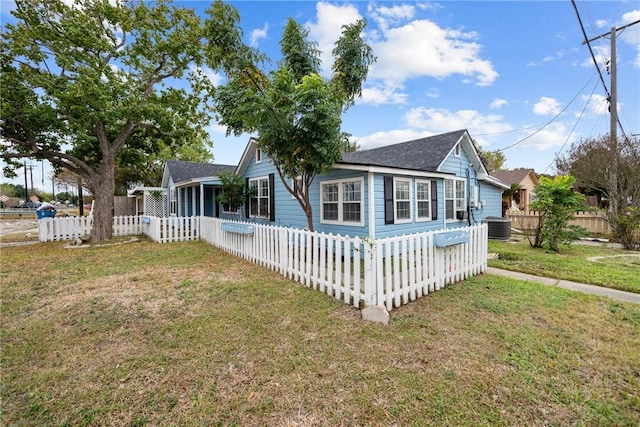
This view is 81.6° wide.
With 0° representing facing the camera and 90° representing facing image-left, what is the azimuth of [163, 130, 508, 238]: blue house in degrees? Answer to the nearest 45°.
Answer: approximately 45°

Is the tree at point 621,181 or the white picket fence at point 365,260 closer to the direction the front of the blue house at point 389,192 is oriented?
the white picket fence

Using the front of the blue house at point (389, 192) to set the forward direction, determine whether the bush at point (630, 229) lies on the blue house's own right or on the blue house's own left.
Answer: on the blue house's own left

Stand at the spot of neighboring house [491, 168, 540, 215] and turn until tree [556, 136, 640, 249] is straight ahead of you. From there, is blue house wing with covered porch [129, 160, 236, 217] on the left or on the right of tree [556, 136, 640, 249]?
right

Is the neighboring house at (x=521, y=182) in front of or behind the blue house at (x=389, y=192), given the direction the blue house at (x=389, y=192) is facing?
behind

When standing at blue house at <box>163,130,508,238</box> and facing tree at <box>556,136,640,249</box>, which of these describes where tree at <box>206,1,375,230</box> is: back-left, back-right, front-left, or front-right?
back-right

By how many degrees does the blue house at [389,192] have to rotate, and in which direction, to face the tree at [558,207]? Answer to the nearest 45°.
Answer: approximately 135° to its left
